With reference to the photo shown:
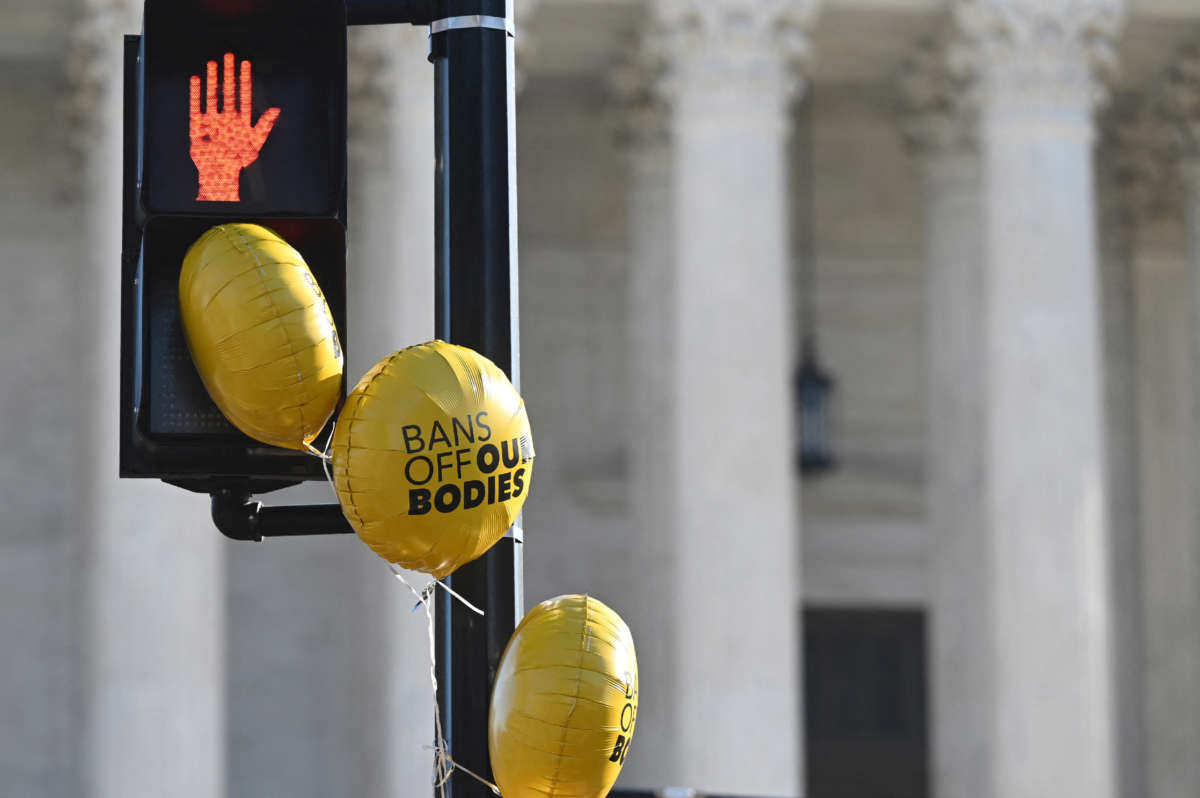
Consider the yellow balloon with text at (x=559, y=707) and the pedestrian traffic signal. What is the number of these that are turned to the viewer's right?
1

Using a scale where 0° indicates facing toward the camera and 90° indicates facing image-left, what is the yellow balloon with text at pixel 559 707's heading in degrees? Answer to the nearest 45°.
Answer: approximately 270°

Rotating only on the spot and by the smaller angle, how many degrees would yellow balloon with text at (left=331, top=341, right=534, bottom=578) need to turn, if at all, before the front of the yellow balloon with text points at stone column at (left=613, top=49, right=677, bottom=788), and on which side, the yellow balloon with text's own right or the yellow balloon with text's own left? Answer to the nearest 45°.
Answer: approximately 135° to the yellow balloon with text's own left

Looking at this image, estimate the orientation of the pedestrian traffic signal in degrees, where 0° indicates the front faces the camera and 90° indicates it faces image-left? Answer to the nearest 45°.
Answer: approximately 0°

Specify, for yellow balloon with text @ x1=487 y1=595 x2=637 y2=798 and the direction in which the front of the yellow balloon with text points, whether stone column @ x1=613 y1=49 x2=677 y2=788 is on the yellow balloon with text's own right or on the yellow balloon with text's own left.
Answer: on the yellow balloon with text's own left

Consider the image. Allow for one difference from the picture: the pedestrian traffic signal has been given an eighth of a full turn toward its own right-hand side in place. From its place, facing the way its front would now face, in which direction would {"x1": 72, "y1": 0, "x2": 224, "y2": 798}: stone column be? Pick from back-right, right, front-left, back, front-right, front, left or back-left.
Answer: back-right

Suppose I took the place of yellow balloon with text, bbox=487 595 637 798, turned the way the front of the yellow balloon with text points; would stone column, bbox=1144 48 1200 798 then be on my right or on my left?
on my left

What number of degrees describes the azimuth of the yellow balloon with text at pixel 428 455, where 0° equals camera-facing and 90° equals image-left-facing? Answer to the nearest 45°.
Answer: approximately 315°

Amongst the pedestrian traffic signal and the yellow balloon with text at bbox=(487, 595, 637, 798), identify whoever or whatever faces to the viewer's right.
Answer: the yellow balloon with text
